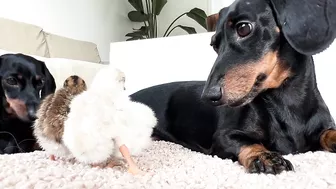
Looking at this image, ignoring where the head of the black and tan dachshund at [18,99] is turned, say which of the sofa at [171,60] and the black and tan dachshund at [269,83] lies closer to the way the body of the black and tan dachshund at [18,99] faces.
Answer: the black and tan dachshund

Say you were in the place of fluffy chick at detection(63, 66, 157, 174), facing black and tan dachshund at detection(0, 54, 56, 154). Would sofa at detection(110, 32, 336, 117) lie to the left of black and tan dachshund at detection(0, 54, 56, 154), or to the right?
right

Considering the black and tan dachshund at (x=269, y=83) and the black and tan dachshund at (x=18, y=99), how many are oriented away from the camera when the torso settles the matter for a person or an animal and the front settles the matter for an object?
0

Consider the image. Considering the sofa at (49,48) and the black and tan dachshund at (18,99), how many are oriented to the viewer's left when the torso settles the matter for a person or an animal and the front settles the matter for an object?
0

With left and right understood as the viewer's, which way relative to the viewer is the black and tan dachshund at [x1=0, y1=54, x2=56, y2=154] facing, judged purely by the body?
facing the viewer and to the right of the viewer

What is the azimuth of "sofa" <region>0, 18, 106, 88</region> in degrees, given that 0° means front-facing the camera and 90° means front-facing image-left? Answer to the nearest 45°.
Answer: approximately 315°

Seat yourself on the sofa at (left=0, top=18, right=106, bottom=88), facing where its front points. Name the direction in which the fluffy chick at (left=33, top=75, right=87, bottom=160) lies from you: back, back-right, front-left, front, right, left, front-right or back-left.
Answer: front-right

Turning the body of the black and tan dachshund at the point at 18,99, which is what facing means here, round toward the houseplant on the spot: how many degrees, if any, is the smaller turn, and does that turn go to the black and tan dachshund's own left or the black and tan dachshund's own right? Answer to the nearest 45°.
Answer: approximately 90° to the black and tan dachshund's own left

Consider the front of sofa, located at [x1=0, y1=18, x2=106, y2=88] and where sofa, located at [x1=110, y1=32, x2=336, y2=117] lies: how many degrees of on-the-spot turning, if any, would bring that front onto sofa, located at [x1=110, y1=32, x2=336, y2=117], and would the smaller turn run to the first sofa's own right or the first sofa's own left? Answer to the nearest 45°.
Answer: approximately 45° to the first sofa's own left

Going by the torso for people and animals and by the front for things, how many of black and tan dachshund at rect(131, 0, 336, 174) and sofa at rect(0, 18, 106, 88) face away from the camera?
0

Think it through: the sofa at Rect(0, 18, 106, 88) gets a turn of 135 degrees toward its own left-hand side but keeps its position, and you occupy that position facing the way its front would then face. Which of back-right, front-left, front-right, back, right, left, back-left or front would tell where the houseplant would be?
front-right
